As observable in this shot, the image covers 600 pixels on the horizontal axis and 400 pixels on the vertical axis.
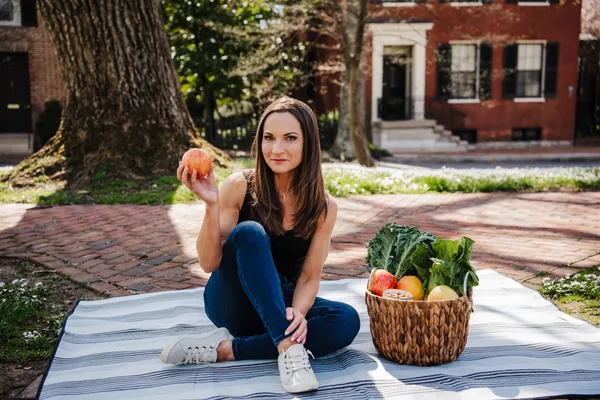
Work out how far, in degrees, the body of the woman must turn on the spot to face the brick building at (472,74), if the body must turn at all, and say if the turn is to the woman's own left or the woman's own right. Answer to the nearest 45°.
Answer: approximately 180°

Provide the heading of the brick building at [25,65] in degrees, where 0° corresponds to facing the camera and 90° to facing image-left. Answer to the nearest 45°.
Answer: approximately 0°

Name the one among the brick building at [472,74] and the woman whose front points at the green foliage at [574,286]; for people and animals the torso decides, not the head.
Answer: the brick building

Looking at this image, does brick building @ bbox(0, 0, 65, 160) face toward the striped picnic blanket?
yes

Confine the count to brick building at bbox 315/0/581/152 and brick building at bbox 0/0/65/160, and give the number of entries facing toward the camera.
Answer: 2
